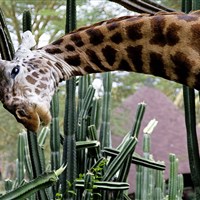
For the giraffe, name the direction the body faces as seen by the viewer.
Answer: to the viewer's left
